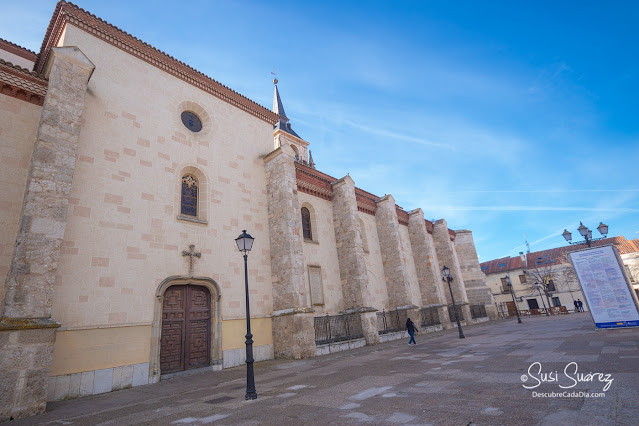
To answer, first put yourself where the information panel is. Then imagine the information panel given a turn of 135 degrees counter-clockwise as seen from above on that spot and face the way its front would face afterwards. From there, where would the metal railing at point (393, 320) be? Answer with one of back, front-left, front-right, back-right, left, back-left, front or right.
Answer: back-left

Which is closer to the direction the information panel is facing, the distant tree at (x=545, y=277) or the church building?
the church building

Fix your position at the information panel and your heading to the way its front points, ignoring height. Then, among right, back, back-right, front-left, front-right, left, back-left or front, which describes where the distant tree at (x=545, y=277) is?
back

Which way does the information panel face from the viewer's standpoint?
toward the camera

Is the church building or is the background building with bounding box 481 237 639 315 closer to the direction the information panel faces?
the church building

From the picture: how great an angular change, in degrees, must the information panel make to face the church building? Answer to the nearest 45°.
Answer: approximately 45° to its right

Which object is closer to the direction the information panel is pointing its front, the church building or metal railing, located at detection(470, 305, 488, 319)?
the church building

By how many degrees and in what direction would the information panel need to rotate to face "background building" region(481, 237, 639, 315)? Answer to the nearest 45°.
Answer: approximately 180°

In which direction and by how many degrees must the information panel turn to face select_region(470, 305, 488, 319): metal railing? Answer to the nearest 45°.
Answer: approximately 135° to its right
